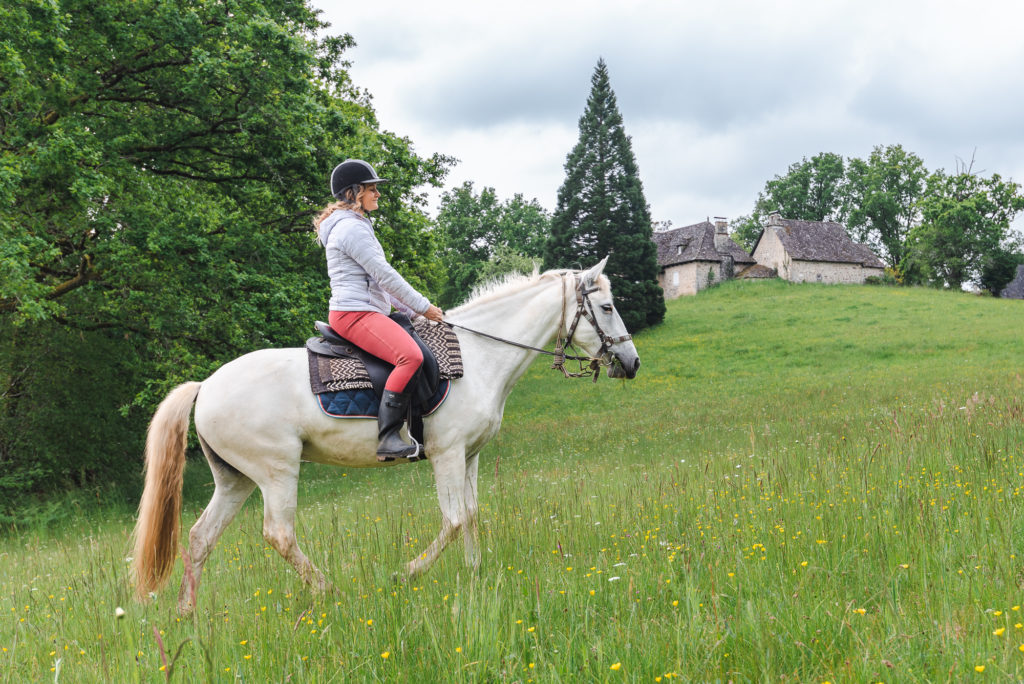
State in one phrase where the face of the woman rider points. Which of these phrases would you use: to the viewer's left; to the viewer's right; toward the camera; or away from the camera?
to the viewer's right

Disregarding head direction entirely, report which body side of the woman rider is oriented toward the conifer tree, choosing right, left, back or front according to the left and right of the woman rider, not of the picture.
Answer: left

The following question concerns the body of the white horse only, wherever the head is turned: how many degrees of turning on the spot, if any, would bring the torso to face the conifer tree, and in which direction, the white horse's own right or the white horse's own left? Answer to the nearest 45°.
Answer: approximately 90° to the white horse's own left

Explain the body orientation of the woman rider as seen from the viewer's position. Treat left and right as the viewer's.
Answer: facing to the right of the viewer

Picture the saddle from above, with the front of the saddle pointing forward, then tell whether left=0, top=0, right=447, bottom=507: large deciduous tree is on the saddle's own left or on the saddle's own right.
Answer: on the saddle's own left

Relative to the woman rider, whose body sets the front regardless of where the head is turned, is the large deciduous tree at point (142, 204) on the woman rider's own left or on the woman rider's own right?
on the woman rider's own left

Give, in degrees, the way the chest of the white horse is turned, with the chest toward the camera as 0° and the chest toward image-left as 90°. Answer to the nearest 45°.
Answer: approximately 270°

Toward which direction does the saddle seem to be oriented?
to the viewer's right

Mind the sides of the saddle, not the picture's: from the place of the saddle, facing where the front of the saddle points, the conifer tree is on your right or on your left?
on your left
